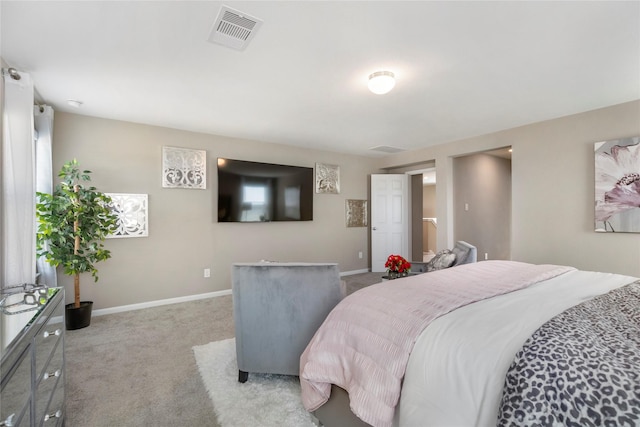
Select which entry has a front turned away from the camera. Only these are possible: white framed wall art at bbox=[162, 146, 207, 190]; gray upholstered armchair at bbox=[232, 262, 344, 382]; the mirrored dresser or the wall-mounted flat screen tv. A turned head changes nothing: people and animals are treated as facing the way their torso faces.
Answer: the gray upholstered armchair

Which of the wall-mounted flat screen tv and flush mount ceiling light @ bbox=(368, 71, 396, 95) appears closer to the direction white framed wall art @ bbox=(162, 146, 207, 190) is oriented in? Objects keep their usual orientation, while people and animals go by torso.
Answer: the flush mount ceiling light

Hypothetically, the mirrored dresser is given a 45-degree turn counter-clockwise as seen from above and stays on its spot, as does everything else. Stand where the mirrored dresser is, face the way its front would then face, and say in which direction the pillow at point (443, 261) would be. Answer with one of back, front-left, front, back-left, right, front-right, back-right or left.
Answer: front-right

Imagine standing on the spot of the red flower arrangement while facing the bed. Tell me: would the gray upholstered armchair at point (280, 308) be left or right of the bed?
right

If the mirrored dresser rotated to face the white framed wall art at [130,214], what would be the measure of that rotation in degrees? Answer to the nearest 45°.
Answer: approximately 90° to its left

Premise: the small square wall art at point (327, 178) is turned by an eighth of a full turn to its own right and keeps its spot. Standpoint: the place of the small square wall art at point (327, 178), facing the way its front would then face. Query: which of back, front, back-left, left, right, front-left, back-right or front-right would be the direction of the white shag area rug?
front

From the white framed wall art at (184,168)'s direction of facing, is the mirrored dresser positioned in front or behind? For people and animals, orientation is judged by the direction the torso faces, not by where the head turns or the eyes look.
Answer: in front

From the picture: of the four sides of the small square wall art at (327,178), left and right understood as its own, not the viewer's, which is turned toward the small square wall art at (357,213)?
left

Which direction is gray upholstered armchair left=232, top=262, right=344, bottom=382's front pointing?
away from the camera

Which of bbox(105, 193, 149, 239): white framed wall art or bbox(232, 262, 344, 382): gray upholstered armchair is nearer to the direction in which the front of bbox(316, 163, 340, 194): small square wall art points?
the gray upholstered armchair

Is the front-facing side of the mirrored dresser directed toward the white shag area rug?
yes

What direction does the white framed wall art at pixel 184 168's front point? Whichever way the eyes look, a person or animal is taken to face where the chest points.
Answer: toward the camera

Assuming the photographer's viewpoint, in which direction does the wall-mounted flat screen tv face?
facing the viewer and to the right of the viewer

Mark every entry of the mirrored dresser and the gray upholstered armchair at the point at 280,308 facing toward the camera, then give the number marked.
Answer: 0

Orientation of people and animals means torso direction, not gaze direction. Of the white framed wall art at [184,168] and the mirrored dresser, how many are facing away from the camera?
0

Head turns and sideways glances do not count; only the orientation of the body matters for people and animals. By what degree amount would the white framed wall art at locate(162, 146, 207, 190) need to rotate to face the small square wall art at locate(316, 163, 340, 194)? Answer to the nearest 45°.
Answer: approximately 90° to its left

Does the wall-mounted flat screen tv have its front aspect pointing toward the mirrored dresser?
no

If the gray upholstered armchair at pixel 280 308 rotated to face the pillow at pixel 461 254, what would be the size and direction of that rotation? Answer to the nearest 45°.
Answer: approximately 45° to its right

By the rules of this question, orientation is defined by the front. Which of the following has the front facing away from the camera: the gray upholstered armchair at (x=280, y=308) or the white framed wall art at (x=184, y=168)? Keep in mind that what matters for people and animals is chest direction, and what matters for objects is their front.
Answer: the gray upholstered armchair

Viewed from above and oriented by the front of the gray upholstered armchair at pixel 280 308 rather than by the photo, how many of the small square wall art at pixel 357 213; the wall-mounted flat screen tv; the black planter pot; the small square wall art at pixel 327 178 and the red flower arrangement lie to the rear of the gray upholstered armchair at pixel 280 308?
0
